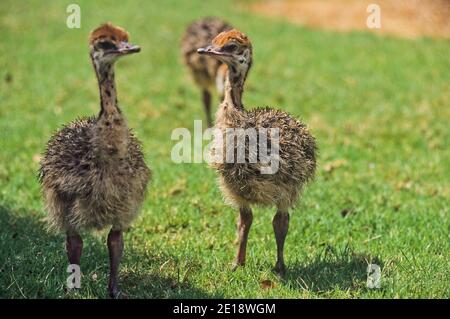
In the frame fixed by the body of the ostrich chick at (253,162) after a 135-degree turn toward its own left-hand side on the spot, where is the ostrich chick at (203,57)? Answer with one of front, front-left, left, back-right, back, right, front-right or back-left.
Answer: left

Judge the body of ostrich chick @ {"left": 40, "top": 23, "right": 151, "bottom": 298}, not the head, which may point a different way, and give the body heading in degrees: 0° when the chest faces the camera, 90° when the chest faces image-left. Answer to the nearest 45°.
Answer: approximately 315°

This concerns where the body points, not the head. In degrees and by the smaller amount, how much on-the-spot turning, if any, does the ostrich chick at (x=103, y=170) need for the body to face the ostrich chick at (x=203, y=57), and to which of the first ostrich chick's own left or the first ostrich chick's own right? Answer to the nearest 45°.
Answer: approximately 135° to the first ostrich chick's own left

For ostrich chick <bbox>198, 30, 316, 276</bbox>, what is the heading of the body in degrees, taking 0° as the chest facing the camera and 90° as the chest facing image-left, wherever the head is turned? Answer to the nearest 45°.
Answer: approximately 45°
